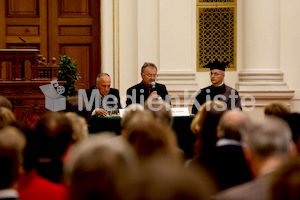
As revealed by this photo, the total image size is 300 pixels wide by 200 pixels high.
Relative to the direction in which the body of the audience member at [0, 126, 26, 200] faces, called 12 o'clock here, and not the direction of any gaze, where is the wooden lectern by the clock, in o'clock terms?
The wooden lectern is roughly at 12 o'clock from the audience member.

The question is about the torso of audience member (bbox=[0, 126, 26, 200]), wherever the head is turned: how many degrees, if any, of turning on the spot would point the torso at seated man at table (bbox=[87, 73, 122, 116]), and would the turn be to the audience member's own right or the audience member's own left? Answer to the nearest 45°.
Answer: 0° — they already face them

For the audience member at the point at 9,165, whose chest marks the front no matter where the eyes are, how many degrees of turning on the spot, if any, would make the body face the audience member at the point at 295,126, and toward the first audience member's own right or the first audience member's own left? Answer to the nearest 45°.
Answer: approximately 45° to the first audience member's own right

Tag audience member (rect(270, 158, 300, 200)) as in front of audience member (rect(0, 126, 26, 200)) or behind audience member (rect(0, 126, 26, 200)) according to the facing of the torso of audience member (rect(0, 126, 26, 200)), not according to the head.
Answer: behind

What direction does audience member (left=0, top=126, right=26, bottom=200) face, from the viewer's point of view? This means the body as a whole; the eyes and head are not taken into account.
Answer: away from the camera

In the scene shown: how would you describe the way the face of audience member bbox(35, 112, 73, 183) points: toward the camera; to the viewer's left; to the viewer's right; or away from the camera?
away from the camera

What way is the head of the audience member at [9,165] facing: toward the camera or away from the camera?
away from the camera
